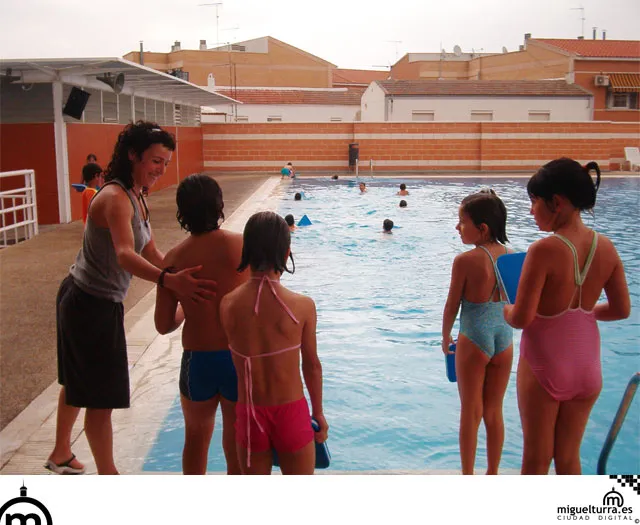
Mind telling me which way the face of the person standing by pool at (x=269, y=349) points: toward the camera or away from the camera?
away from the camera

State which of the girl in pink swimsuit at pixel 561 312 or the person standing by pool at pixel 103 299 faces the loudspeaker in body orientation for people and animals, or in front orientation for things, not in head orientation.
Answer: the girl in pink swimsuit

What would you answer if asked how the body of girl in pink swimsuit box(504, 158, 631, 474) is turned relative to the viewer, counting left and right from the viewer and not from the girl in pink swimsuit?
facing away from the viewer and to the left of the viewer

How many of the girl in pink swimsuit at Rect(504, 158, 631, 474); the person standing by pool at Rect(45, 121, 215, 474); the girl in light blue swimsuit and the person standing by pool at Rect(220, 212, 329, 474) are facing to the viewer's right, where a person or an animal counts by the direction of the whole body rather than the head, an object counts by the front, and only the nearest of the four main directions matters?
1

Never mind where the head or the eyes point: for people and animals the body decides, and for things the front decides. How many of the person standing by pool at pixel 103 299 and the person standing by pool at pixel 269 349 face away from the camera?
1

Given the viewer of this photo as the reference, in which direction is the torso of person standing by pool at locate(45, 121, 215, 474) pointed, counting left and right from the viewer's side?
facing to the right of the viewer

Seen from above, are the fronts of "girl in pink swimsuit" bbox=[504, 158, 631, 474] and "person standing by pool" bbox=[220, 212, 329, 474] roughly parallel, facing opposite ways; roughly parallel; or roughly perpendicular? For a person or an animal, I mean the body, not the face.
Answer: roughly parallel

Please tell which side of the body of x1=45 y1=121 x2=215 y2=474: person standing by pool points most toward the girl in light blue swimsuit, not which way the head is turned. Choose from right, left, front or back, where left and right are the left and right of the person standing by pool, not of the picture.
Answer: front

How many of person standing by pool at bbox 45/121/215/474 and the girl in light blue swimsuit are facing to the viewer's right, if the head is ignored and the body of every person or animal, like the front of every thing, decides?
1

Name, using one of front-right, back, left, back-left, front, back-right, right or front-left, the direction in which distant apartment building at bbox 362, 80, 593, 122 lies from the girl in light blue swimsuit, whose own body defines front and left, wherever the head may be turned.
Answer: front-right

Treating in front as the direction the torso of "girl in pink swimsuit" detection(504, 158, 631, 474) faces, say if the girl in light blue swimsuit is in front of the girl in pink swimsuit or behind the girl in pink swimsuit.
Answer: in front

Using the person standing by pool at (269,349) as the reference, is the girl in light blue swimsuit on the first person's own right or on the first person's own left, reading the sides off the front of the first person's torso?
on the first person's own right

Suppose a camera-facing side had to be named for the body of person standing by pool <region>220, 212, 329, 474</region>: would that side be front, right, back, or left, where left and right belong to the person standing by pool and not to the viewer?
back

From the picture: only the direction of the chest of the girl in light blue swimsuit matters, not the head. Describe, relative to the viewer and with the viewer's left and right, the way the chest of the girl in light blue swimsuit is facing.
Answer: facing away from the viewer and to the left of the viewer

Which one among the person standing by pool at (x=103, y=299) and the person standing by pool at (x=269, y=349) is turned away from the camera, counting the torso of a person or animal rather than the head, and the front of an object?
the person standing by pool at (x=269, y=349)

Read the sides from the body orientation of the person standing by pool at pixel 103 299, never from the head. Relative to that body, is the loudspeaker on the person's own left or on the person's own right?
on the person's own left

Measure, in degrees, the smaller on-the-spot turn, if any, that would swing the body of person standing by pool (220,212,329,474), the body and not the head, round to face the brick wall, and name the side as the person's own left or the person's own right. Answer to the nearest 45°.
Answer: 0° — they already face it

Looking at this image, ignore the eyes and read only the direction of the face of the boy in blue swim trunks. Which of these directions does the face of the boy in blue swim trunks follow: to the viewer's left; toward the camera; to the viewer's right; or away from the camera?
away from the camera
